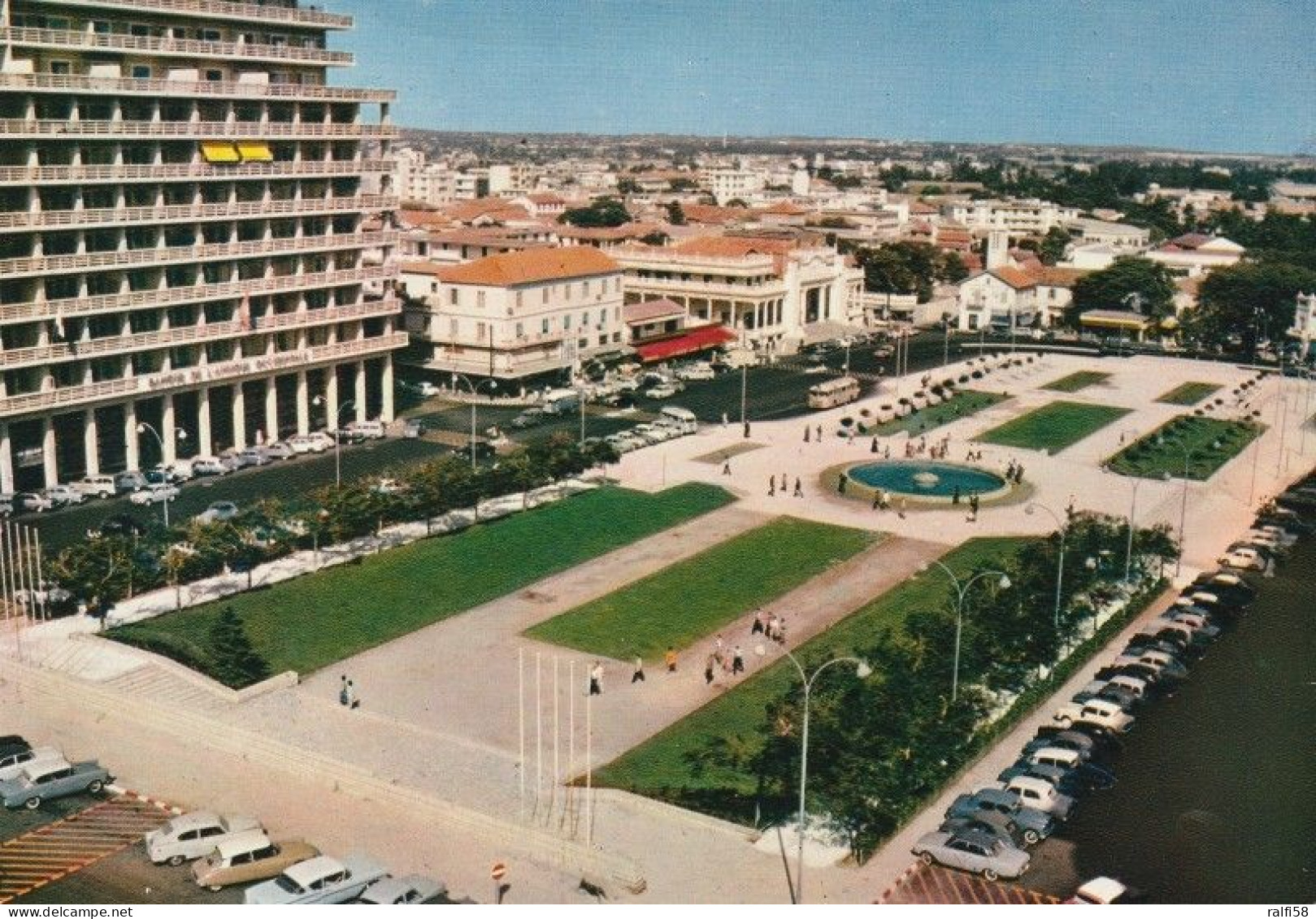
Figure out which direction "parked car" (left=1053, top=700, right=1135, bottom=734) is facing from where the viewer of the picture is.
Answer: facing away from the viewer and to the left of the viewer

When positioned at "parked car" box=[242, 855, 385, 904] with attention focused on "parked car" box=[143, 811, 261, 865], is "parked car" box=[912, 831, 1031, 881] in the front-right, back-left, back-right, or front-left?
back-right

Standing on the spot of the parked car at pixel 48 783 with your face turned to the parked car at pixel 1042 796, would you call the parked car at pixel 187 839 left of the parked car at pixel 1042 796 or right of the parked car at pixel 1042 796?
right

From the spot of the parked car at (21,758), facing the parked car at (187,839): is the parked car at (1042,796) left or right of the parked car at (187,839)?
left
